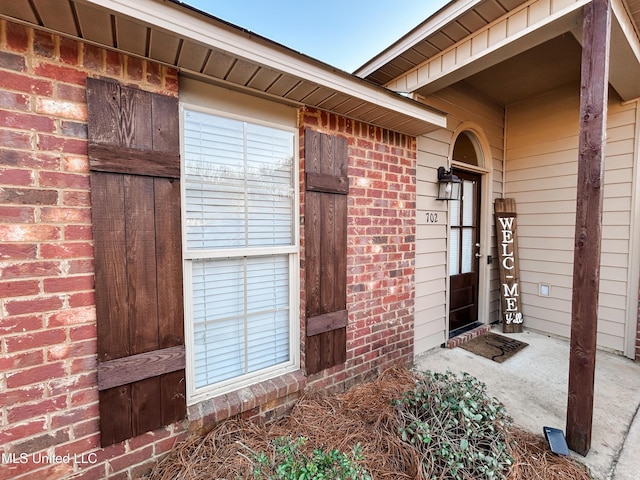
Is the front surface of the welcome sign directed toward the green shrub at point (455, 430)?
yes

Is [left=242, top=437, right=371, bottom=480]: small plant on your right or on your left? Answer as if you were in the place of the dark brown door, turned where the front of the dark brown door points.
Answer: on your right

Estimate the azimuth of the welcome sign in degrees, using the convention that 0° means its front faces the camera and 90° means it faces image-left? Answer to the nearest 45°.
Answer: approximately 0°
